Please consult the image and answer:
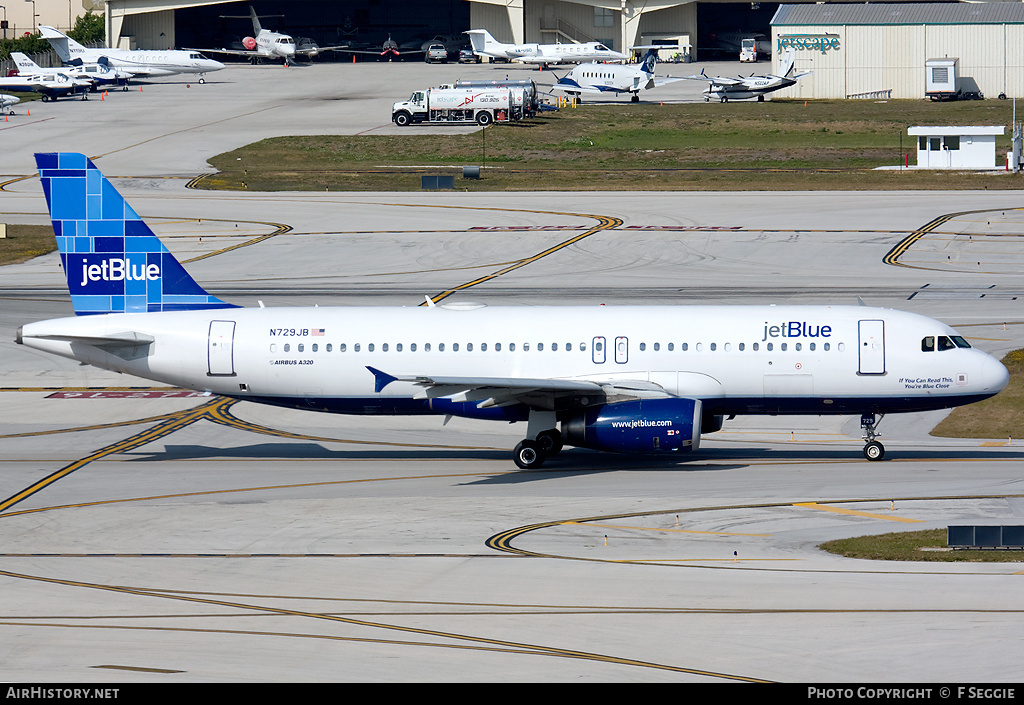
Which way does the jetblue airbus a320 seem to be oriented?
to the viewer's right
